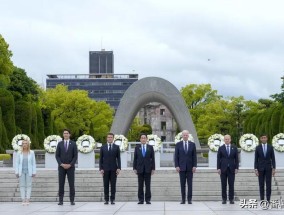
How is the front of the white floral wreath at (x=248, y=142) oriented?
toward the camera

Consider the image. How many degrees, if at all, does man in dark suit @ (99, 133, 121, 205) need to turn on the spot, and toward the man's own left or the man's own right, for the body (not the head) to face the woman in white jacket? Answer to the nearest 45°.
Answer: approximately 90° to the man's own right

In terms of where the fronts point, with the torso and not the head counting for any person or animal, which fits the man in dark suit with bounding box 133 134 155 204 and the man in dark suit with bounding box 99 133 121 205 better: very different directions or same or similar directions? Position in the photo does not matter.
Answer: same or similar directions

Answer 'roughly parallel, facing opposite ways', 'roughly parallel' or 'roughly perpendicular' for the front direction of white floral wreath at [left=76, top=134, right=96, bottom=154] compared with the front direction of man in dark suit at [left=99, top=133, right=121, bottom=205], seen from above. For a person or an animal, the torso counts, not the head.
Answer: roughly parallel

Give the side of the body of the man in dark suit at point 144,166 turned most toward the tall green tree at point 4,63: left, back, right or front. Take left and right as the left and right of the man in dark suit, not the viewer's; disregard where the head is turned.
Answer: back

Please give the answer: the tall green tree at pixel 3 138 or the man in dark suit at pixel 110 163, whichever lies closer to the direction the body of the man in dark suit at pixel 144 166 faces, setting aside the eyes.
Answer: the man in dark suit

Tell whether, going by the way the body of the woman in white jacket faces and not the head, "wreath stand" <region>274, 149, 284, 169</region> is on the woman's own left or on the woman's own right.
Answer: on the woman's own left

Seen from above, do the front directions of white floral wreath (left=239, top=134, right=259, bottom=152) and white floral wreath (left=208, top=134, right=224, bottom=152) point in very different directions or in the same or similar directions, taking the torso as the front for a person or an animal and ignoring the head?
same or similar directions

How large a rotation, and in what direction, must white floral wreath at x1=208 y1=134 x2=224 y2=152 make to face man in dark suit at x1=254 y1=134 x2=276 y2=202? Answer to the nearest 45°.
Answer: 0° — it already faces them

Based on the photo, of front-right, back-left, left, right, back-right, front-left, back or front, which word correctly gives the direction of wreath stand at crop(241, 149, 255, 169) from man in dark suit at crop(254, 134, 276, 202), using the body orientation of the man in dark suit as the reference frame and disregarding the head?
back

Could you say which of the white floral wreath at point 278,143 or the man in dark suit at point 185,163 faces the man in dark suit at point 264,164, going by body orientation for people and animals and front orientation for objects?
the white floral wreath

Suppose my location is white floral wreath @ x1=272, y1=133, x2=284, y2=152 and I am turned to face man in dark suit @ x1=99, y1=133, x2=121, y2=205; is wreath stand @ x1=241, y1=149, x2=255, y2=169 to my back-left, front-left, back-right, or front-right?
front-right

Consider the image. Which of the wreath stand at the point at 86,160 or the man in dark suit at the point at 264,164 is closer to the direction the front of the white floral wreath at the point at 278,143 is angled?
the man in dark suit

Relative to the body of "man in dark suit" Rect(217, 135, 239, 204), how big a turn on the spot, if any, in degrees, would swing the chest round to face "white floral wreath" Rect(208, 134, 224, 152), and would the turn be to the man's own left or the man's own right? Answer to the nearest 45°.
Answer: approximately 180°

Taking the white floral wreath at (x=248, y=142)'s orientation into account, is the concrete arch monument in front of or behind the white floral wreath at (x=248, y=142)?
behind

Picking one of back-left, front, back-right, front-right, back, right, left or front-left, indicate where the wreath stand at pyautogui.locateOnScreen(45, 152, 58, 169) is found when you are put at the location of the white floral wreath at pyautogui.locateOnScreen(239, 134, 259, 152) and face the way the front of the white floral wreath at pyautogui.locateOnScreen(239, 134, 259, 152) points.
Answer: right

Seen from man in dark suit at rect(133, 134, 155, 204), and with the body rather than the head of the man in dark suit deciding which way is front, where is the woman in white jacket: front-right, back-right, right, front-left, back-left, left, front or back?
right

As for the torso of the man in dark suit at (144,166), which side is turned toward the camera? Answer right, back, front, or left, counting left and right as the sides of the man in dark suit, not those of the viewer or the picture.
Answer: front

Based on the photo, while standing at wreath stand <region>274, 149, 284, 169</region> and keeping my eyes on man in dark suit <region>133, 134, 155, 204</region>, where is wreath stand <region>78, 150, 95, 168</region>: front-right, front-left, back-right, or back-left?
front-right

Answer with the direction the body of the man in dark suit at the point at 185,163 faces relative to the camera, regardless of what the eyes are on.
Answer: toward the camera
